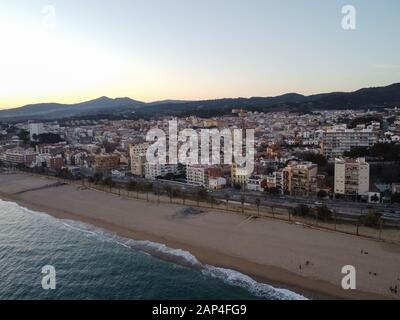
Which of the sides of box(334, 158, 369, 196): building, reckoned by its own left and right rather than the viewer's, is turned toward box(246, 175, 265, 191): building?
right

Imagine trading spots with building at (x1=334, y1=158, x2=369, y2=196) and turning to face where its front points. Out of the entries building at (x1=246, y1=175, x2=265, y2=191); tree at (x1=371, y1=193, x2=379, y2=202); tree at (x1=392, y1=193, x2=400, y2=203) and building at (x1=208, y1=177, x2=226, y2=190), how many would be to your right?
2

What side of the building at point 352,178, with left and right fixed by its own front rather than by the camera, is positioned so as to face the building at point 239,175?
right

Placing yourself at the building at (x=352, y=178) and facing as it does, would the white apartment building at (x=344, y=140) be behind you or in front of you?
behind

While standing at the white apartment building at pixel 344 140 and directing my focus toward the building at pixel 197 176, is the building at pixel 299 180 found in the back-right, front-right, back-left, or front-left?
front-left

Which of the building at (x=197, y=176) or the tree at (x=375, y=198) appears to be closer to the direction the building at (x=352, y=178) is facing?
the tree

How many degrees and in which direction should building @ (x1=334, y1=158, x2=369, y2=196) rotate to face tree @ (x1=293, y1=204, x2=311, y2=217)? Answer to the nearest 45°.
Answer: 0° — it already faces it

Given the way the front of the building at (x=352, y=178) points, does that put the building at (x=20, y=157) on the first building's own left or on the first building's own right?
on the first building's own right

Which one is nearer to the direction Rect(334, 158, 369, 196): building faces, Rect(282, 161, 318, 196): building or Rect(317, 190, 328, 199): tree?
the tree

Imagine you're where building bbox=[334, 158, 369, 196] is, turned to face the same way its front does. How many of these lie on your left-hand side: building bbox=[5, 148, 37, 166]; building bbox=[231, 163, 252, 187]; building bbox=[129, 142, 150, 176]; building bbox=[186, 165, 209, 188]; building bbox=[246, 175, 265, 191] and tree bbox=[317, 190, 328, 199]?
0

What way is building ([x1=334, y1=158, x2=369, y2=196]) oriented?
toward the camera

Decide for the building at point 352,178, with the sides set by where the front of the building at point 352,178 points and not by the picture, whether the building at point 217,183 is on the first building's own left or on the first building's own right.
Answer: on the first building's own right

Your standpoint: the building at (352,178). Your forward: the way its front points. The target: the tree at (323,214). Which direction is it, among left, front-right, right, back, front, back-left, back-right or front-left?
front

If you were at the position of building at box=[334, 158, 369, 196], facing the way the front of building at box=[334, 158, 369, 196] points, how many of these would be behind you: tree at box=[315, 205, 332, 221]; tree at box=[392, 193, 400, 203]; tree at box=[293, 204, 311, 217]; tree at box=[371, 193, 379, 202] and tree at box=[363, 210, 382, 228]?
0

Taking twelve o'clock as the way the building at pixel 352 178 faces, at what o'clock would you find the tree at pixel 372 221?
The tree is roughly at 12 o'clock from the building.

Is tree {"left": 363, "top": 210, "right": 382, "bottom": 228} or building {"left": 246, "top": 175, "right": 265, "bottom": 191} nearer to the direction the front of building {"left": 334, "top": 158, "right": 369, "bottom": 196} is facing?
the tree
